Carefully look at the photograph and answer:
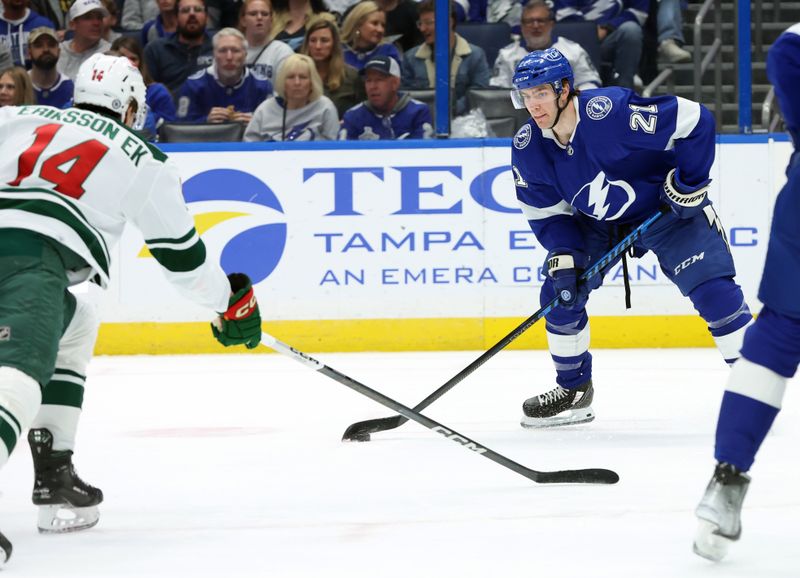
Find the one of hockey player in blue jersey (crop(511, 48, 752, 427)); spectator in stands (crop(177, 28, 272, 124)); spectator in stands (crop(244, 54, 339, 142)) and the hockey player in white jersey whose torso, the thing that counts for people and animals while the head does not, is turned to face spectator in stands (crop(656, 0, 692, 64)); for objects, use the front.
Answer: the hockey player in white jersey

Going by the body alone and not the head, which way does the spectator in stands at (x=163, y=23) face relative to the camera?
toward the camera

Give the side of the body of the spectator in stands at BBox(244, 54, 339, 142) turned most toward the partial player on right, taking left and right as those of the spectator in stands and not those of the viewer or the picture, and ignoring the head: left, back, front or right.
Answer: front

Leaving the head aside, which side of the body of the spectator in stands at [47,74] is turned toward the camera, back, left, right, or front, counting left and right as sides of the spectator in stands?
front

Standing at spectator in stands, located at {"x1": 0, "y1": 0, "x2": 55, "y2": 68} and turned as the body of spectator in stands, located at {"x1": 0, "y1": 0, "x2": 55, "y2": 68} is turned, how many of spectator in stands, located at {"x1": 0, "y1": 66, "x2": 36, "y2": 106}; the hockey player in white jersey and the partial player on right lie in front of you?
3

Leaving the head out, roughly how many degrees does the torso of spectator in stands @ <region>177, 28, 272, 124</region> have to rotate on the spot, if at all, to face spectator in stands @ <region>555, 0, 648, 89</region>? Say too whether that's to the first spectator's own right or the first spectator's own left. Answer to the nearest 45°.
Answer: approximately 90° to the first spectator's own left

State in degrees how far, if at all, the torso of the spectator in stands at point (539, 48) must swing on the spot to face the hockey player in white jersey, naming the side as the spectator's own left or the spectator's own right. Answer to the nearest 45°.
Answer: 0° — they already face them

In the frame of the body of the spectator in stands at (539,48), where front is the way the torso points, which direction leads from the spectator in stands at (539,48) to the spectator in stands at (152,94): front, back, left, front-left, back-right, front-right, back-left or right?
right

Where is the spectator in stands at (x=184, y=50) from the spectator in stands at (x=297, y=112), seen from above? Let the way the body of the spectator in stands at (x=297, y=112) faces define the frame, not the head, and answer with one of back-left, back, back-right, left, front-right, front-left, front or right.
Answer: back-right

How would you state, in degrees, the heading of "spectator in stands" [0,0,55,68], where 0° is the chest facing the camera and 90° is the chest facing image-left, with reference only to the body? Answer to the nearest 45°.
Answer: approximately 0°

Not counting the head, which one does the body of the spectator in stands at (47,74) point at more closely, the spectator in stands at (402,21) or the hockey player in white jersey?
the hockey player in white jersey

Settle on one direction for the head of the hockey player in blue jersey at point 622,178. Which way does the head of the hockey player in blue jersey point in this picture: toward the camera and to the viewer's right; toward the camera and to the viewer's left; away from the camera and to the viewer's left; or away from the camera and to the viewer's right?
toward the camera and to the viewer's left

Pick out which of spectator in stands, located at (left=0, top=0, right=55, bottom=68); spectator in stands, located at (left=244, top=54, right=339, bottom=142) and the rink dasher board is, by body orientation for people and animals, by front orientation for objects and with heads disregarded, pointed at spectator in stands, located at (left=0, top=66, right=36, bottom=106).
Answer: spectator in stands, located at (left=0, top=0, right=55, bottom=68)

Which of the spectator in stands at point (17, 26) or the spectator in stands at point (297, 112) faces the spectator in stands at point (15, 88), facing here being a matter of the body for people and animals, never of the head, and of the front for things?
the spectator in stands at point (17, 26)

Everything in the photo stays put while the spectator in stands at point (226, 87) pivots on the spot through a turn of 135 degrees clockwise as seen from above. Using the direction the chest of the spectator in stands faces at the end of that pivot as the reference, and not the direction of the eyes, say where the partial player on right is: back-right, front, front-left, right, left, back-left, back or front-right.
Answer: back-left

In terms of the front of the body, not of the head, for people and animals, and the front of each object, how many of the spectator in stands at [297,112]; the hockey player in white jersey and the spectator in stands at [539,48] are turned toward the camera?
2
